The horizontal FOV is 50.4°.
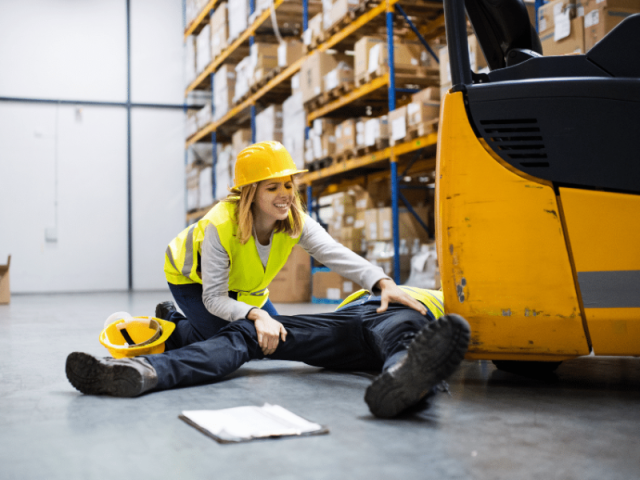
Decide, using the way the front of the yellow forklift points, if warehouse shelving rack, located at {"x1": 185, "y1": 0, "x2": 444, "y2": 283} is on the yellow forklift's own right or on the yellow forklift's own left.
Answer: on the yellow forklift's own left

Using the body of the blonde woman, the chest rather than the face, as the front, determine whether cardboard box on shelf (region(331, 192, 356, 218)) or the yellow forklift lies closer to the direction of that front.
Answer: the yellow forklift

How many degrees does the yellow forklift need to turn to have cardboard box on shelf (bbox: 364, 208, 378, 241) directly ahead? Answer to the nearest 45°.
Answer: approximately 90° to its left

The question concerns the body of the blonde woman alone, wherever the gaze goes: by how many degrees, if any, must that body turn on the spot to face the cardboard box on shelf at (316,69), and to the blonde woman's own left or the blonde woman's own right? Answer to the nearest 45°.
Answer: approximately 135° to the blonde woman's own left

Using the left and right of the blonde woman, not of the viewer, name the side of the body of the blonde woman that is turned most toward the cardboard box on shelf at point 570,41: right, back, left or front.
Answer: left

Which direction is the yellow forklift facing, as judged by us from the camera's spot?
facing to the right of the viewer

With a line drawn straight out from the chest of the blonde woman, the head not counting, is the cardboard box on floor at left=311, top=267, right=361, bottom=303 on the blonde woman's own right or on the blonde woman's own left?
on the blonde woman's own left
